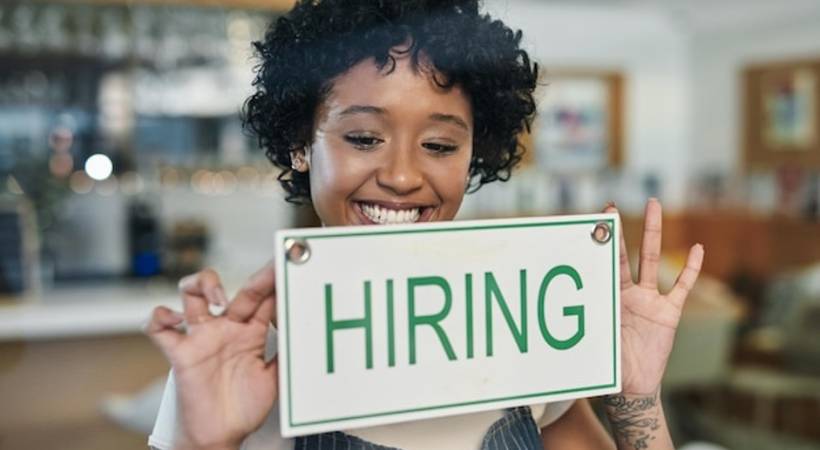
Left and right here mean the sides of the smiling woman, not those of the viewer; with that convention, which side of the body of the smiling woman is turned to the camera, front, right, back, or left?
front

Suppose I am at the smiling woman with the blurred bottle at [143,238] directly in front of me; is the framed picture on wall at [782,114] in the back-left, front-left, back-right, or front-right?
front-right

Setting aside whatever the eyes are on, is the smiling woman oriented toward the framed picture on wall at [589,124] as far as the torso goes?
no

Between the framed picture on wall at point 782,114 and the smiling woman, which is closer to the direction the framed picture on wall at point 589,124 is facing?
the smiling woman

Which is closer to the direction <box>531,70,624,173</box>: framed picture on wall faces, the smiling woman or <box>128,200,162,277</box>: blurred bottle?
the smiling woman

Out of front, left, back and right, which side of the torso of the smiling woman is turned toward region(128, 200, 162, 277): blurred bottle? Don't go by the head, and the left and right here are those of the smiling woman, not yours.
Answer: back

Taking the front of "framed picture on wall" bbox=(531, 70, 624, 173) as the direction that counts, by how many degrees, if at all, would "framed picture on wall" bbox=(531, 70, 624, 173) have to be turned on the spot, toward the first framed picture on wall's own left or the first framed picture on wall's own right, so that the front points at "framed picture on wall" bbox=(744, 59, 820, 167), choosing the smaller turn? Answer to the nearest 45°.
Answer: approximately 90° to the first framed picture on wall's own left

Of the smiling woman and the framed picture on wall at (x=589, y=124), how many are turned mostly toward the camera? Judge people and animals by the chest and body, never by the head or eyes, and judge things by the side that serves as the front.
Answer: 2

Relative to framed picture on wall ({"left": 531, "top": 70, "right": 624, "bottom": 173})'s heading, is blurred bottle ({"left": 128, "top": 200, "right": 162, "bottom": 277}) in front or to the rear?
in front

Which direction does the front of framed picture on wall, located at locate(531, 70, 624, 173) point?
toward the camera

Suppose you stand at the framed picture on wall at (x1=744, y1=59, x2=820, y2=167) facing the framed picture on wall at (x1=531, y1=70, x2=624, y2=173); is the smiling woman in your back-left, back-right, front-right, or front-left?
front-left

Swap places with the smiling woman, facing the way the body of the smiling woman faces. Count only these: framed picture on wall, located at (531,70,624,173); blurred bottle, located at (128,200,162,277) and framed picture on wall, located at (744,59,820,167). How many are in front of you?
0

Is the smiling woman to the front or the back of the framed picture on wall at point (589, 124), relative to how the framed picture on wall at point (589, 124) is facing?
to the front

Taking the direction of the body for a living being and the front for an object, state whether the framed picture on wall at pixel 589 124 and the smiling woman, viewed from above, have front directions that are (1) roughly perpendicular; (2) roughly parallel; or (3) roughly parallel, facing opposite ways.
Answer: roughly parallel
